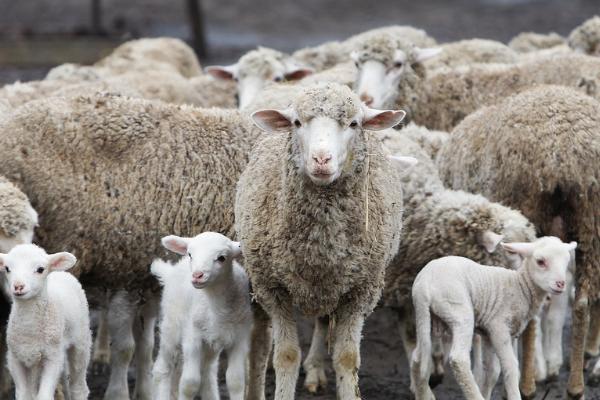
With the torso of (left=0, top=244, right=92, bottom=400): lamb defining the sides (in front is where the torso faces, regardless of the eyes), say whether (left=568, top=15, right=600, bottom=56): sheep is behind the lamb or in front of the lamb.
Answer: behind

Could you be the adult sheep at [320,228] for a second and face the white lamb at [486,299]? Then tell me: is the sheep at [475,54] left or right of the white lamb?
left

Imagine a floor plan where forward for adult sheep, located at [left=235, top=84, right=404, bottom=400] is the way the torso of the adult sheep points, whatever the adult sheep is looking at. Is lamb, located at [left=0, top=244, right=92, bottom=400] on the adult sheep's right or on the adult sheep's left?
on the adult sheep's right

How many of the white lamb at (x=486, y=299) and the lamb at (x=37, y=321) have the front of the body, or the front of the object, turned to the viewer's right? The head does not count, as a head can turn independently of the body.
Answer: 1

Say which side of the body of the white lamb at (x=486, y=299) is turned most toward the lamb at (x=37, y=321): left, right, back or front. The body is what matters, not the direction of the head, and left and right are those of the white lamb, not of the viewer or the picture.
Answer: back

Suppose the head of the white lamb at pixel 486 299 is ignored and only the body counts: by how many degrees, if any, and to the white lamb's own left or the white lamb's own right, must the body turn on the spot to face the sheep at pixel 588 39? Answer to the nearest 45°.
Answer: approximately 90° to the white lamb's own left

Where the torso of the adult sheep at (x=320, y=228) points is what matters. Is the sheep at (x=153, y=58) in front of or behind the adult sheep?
behind

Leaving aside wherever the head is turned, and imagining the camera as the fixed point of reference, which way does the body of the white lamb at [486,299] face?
to the viewer's right

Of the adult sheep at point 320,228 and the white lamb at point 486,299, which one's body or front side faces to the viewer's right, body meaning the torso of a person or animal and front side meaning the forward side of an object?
the white lamb

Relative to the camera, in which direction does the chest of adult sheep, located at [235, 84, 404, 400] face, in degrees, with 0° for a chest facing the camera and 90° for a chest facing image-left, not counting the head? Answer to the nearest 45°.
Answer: approximately 0°

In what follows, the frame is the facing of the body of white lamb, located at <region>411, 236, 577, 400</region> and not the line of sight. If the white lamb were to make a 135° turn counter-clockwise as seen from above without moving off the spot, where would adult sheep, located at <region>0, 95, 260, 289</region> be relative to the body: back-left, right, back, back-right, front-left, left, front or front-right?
front-left
